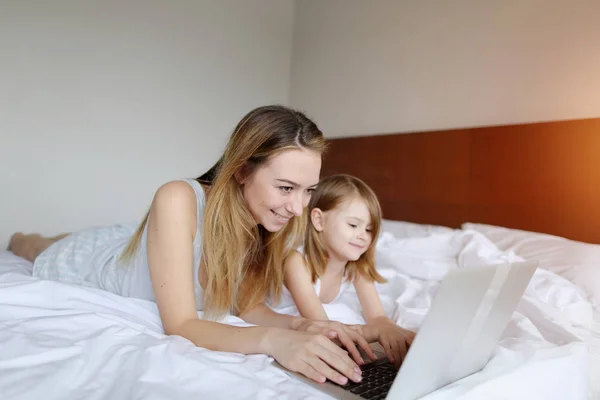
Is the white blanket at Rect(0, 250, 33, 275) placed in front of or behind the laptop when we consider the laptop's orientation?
in front

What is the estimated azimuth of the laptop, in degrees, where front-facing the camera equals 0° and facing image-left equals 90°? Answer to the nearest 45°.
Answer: approximately 135°

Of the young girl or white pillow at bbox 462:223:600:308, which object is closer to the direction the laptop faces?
the young girl

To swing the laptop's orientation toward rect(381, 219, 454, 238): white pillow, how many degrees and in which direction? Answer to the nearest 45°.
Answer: approximately 45° to its right

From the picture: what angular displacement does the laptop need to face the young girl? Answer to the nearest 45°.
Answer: approximately 45° to its right
